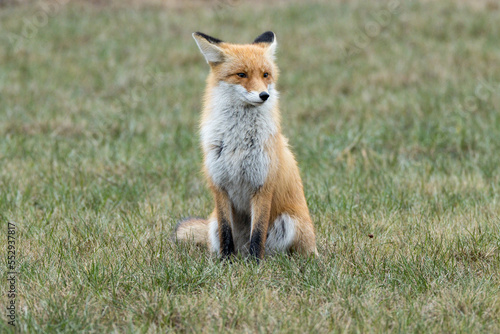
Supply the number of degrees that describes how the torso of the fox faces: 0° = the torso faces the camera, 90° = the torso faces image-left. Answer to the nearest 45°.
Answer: approximately 45°
